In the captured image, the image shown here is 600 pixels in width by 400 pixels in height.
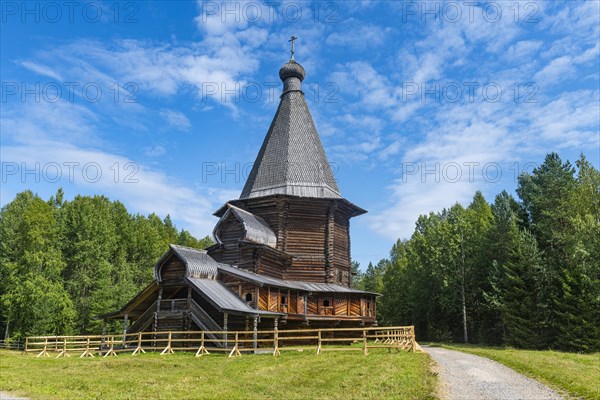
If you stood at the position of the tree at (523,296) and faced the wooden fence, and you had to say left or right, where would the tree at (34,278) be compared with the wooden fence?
right

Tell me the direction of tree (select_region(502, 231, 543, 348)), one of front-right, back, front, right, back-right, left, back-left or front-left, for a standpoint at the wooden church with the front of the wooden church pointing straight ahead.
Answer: back-left

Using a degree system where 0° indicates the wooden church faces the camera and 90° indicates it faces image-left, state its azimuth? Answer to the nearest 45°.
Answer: approximately 45°

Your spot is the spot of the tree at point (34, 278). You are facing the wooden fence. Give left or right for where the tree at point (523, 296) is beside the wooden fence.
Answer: left
